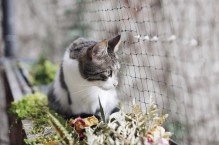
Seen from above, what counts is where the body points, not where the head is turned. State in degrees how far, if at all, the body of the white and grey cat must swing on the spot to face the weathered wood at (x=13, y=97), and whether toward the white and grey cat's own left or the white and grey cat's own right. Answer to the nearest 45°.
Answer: approximately 180°

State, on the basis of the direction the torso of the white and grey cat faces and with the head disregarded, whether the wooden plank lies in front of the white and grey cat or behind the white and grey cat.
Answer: behind
